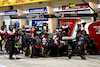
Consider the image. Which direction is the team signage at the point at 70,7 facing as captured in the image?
toward the camera
